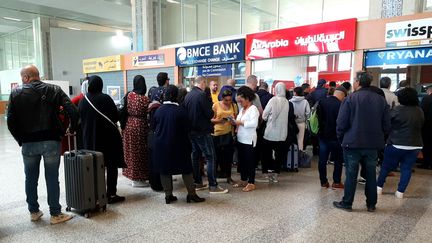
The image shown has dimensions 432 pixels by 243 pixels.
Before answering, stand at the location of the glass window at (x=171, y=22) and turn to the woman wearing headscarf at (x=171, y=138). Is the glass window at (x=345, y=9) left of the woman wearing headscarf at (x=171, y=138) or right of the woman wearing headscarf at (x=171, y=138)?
left

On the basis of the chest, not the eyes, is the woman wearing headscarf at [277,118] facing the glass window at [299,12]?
yes

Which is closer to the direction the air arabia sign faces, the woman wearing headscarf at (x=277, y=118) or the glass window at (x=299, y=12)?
the woman wearing headscarf

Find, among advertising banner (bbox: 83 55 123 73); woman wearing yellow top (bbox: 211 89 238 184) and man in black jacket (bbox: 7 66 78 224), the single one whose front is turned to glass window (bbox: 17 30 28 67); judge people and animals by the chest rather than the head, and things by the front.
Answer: the man in black jacket

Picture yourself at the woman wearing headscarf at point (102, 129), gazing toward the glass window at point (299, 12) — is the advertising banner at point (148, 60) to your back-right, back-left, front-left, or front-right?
front-left

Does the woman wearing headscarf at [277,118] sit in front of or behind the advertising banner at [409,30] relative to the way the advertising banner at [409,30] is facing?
in front

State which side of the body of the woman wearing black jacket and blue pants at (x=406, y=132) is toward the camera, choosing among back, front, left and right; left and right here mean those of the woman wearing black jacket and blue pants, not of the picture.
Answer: back

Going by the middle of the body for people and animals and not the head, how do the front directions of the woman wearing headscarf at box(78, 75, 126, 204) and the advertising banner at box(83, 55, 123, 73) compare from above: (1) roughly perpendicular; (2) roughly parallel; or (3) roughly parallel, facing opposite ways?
roughly parallel, facing opposite ways

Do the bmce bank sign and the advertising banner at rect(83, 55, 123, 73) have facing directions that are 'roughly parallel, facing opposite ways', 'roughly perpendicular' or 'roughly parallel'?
roughly parallel

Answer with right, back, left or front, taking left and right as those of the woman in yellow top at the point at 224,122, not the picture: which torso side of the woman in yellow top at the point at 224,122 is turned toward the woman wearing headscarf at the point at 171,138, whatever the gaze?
right

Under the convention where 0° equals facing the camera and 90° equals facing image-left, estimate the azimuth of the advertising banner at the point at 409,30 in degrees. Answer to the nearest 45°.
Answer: approximately 45°

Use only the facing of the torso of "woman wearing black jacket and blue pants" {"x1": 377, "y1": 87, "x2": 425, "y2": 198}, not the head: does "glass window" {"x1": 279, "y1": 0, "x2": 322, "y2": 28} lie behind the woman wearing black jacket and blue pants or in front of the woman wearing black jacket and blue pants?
in front

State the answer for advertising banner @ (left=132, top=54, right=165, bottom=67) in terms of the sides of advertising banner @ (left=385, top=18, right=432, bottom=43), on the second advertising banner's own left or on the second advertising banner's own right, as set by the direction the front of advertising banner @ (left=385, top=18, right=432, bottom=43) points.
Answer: on the second advertising banner's own right

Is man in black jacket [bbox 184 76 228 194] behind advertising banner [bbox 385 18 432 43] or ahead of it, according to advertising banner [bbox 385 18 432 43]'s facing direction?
ahead

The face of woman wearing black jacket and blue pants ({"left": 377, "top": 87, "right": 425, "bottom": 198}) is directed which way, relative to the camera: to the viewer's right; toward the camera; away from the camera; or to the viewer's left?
away from the camera

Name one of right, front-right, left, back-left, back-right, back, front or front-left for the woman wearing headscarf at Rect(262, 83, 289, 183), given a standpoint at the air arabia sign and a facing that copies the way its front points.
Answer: front-left

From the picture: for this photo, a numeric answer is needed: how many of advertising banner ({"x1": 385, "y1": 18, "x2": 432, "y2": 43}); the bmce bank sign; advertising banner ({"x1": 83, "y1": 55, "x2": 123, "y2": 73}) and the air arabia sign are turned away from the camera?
0

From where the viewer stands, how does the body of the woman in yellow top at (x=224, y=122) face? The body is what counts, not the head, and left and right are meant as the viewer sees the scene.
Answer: facing the viewer and to the right of the viewer

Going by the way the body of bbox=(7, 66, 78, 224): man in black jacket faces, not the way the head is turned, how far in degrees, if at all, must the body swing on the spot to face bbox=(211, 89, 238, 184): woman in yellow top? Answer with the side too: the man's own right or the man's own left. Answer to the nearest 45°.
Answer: approximately 90° to the man's own right

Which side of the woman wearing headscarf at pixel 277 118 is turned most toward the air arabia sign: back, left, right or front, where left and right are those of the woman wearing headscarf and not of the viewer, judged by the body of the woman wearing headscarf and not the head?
front

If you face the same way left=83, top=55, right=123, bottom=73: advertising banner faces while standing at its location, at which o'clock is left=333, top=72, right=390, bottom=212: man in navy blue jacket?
The man in navy blue jacket is roughly at 10 o'clock from the advertising banner.

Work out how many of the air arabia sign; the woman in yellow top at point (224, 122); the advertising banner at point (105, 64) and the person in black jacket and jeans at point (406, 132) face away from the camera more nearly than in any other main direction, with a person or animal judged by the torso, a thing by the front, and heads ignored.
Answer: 1
